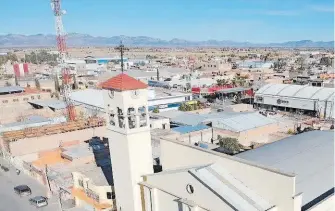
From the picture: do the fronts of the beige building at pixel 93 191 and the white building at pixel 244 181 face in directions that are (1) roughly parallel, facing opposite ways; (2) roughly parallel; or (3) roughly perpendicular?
roughly parallel

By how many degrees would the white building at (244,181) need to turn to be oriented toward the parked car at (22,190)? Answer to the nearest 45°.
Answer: approximately 90° to its right

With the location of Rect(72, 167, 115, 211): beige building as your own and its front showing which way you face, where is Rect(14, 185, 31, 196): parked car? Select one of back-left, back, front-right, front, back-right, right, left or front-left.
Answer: right

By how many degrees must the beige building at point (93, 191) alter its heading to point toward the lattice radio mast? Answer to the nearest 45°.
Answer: approximately 135° to its right

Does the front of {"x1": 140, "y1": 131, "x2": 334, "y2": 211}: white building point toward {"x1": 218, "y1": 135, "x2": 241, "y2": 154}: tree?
no

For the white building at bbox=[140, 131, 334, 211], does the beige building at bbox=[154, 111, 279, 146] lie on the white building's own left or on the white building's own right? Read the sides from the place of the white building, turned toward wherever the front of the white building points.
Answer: on the white building's own right

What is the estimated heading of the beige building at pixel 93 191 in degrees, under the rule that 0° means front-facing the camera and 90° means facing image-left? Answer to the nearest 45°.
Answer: approximately 45°

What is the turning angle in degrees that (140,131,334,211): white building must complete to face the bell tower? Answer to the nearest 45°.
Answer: approximately 45° to its right

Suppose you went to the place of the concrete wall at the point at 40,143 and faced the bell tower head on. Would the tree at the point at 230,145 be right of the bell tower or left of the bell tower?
left

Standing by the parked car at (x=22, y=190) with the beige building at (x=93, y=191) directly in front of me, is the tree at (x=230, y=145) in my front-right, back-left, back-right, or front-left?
front-left

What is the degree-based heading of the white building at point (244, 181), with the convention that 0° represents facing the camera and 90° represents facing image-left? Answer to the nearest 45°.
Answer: approximately 45°

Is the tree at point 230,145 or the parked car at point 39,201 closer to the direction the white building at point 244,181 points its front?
the parked car

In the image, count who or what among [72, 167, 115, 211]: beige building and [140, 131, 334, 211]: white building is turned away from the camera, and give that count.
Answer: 0

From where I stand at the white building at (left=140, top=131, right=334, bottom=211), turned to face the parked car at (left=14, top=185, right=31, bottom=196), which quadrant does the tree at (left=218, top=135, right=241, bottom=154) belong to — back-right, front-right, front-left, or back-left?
front-right
